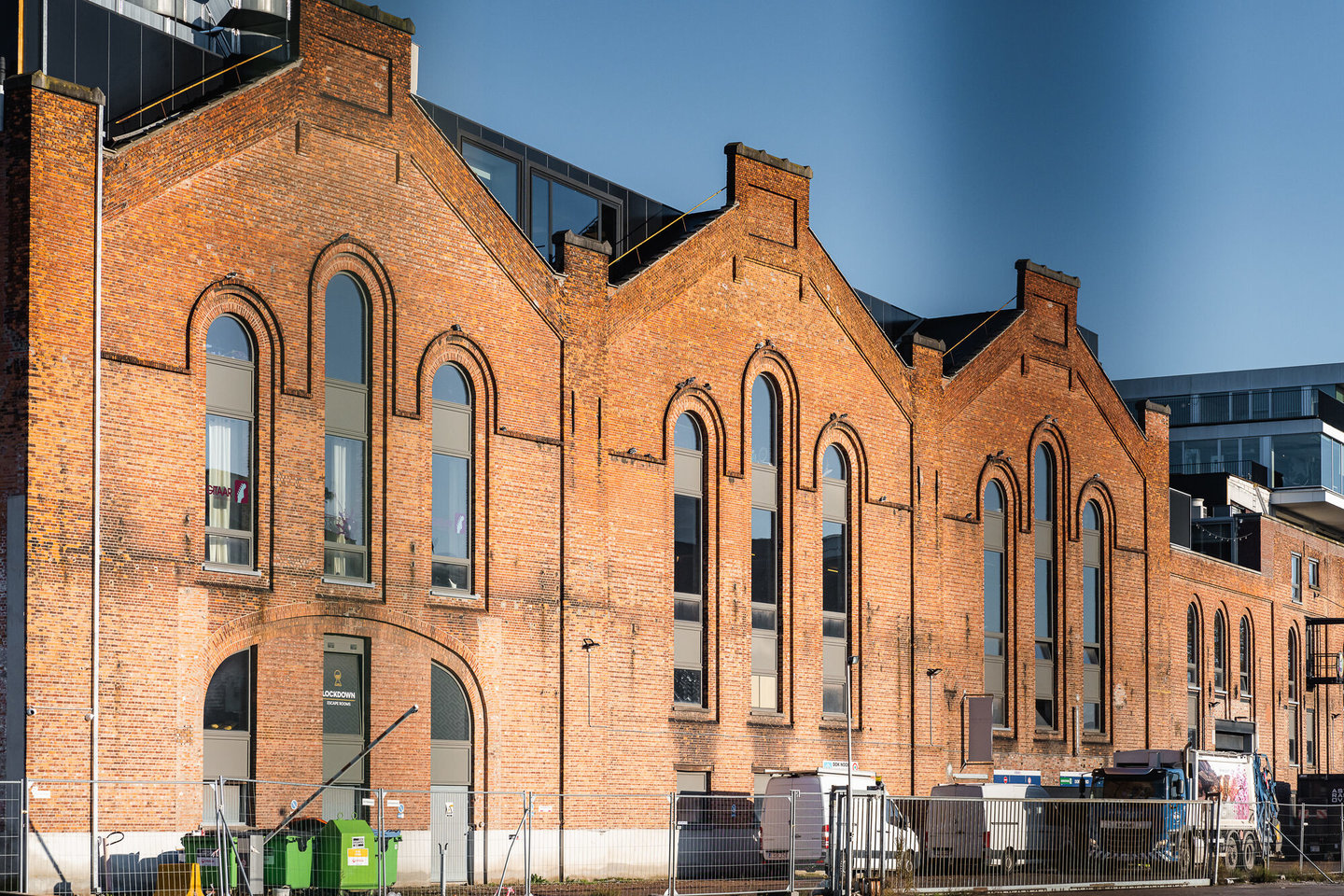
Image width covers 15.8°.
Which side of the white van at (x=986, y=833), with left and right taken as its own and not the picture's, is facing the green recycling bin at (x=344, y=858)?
back

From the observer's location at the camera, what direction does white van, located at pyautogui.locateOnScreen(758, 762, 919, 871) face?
facing away from the viewer and to the right of the viewer

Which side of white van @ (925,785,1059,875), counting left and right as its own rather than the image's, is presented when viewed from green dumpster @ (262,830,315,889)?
back

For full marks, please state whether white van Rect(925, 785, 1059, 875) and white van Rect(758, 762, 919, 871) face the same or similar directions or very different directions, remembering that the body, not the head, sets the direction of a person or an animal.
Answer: same or similar directions

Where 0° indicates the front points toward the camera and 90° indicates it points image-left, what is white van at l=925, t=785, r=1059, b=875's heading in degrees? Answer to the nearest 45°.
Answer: approximately 225°

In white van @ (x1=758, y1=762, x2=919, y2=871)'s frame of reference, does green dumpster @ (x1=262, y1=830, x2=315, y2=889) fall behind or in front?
behind

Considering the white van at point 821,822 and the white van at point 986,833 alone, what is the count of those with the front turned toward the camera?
0

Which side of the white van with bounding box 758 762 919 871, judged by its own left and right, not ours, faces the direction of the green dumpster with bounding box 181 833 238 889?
back

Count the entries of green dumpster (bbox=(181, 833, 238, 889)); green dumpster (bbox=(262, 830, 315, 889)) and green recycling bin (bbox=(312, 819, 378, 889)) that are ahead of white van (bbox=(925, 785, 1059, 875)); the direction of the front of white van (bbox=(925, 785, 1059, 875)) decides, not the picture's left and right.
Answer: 0
